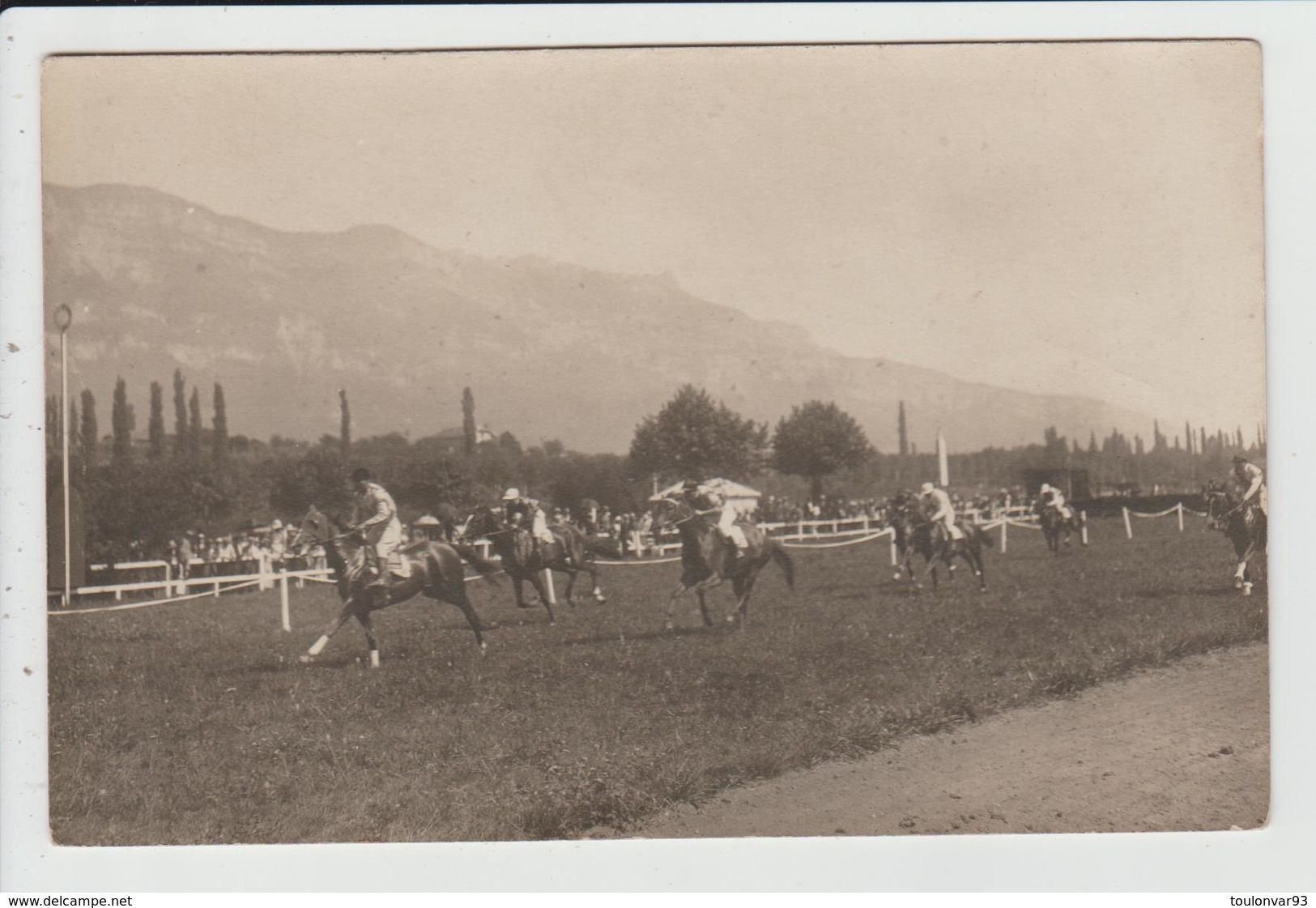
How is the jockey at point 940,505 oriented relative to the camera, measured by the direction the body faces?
to the viewer's left

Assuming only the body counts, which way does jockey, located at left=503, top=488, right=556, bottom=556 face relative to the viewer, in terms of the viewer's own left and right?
facing to the left of the viewer

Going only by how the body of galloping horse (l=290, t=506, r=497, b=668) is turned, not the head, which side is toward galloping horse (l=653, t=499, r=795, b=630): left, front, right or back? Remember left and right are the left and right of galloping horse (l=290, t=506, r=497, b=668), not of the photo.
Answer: back

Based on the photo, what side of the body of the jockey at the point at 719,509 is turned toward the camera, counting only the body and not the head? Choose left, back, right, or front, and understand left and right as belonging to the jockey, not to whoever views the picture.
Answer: left

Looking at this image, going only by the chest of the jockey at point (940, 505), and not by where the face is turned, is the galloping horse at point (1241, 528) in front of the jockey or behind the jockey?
behind

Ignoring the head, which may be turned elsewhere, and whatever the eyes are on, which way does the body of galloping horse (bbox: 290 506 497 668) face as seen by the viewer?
to the viewer's left

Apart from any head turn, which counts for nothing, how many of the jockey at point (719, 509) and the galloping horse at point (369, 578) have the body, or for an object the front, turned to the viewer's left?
2

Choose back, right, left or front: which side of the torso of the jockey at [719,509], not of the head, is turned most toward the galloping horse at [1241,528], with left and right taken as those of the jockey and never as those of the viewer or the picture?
back
